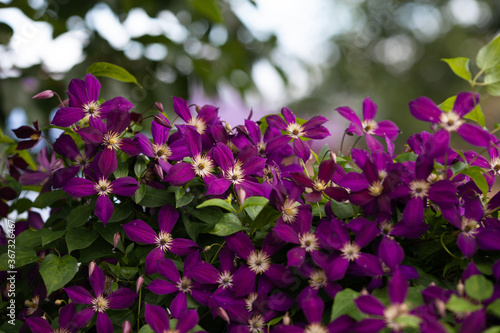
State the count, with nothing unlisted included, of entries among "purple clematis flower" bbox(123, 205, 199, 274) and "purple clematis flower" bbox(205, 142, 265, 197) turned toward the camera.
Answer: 2

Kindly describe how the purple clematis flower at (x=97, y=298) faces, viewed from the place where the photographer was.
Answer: facing the viewer

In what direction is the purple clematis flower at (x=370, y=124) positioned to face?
toward the camera

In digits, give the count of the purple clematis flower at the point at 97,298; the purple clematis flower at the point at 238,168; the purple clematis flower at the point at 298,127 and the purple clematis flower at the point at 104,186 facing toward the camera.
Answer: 4

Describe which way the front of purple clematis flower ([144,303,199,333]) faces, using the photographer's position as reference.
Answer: facing the viewer

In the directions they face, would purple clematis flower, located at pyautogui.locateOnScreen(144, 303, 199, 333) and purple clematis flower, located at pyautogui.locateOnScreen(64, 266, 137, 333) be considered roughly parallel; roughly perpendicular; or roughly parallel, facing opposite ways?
roughly parallel

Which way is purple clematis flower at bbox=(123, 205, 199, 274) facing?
toward the camera

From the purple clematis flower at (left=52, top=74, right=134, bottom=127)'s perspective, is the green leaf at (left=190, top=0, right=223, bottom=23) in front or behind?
behind

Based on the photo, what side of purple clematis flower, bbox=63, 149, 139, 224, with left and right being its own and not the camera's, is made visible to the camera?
front

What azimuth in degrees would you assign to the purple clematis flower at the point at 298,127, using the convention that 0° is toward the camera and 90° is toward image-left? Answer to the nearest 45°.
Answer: approximately 0°
